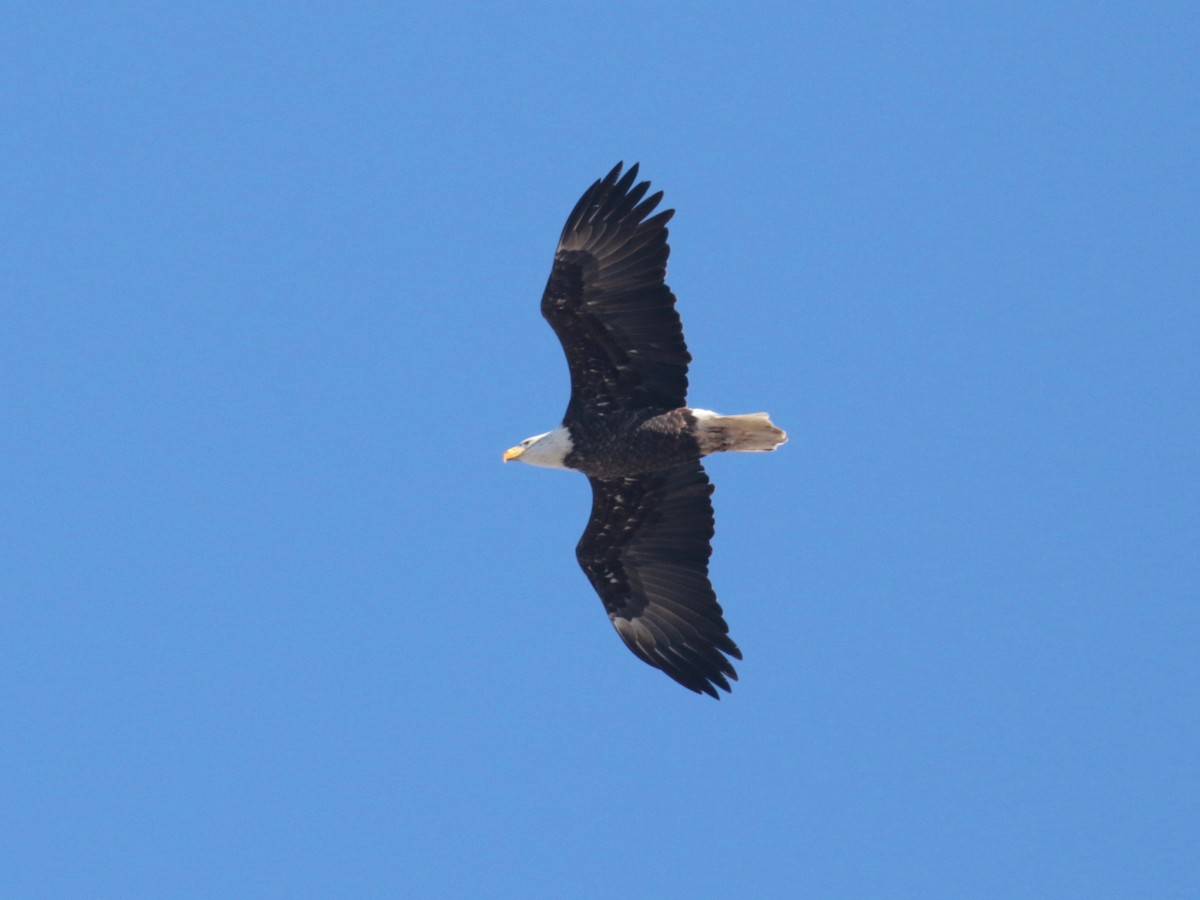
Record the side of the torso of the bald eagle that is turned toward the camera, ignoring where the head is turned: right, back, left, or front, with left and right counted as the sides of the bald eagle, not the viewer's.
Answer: left
